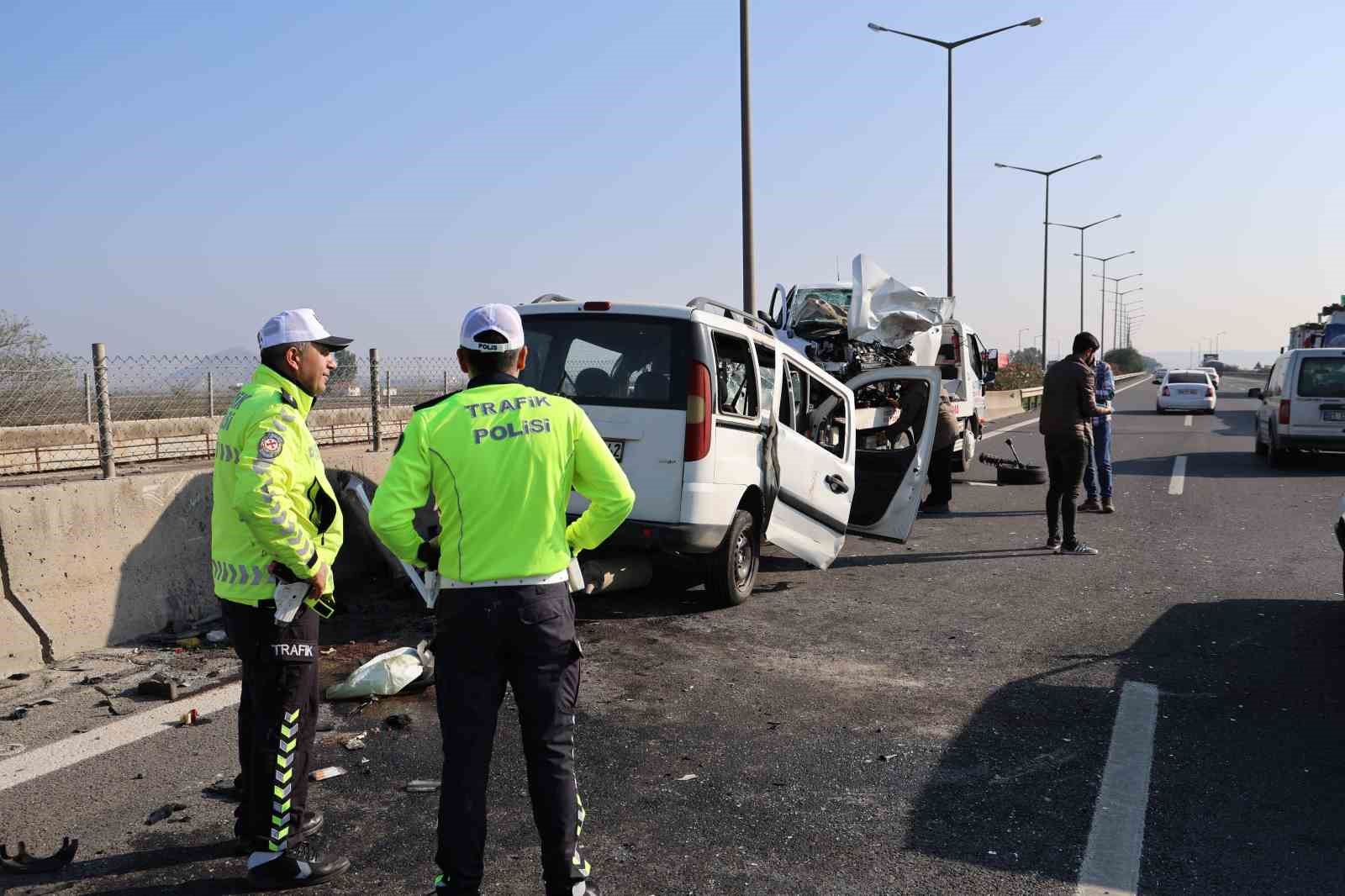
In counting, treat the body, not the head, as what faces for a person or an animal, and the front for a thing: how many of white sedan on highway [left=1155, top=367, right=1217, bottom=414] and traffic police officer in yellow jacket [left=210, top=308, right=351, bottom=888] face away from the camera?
1

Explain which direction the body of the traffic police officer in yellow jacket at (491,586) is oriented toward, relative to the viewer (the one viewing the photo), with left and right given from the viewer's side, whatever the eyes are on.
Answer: facing away from the viewer

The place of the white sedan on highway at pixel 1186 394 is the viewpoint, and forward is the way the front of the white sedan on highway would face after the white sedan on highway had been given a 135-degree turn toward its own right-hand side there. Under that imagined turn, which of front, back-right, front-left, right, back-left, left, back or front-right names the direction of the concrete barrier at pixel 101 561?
front-right

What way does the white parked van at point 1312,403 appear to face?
away from the camera

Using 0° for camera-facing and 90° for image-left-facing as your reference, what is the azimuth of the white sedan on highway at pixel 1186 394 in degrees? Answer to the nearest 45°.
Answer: approximately 180°

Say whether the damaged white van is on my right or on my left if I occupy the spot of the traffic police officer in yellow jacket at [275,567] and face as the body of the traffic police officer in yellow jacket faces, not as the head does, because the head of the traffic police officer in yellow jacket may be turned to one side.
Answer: on my left

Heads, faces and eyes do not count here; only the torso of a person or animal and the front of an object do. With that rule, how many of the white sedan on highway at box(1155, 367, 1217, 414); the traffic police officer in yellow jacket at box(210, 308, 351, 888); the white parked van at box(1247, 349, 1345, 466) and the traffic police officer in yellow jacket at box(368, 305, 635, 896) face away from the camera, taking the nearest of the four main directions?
3

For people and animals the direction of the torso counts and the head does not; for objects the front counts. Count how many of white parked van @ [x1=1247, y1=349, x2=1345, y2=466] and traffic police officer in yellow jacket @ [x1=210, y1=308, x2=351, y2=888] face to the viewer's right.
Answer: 1

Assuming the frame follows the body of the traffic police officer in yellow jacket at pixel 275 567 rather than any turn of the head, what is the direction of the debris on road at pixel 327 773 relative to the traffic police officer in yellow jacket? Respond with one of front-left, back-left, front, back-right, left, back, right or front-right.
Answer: left

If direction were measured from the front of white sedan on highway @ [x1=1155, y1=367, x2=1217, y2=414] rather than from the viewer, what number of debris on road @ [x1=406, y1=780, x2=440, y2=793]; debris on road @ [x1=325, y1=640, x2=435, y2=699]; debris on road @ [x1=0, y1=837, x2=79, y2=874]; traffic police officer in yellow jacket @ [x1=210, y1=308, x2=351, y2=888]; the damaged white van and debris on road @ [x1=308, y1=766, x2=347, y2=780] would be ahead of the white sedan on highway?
0

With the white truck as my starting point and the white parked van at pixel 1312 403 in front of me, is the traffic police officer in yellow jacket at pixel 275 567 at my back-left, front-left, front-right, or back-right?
back-right

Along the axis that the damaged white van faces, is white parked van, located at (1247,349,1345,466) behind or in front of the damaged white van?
in front

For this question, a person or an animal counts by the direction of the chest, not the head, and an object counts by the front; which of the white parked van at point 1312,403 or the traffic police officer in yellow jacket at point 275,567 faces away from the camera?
the white parked van

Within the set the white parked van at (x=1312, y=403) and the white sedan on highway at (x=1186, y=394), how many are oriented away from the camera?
2

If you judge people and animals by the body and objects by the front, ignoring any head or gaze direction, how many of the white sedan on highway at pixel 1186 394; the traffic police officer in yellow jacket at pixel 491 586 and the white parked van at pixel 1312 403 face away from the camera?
3

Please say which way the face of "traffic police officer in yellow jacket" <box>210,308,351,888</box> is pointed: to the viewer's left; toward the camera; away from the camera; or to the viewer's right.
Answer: to the viewer's right

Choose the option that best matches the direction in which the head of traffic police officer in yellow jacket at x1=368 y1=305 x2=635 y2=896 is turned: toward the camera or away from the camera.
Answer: away from the camera

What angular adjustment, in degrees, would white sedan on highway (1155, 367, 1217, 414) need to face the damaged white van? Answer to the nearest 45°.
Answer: approximately 180°

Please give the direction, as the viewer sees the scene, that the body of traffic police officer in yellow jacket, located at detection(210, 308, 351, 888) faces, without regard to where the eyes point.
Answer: to the viewer's right
